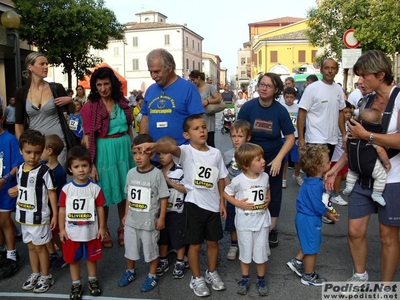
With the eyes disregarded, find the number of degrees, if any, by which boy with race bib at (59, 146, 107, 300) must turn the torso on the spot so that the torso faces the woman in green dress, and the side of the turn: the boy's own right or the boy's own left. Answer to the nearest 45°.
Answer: approximately 180°

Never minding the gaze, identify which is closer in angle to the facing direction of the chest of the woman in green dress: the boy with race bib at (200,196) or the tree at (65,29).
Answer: the boy with race bib

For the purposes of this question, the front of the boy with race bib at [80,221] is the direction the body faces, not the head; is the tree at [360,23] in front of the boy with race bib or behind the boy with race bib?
behind

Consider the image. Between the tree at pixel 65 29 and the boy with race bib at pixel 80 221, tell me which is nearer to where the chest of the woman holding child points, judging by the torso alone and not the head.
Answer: the boy with race bib

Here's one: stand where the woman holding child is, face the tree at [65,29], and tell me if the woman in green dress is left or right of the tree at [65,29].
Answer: left

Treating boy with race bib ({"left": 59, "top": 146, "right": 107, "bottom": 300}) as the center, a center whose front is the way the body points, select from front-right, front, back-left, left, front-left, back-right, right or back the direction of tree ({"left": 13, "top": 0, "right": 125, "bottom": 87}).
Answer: back

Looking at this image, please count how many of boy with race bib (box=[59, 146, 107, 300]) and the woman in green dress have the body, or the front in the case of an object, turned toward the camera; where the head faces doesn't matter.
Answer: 2

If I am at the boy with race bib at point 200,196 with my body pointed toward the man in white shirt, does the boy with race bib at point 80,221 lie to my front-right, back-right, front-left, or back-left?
back-left

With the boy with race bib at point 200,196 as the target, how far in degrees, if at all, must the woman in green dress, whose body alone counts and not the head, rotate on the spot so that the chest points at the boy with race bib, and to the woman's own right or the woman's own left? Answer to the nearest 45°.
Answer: approximately 45° to the woman's own left

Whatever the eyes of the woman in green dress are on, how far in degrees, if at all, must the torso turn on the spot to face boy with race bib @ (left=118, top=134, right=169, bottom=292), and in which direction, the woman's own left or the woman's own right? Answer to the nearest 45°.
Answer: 0° — they already face them

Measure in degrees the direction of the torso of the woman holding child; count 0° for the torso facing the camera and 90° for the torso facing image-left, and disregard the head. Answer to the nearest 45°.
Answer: approximately 45°
